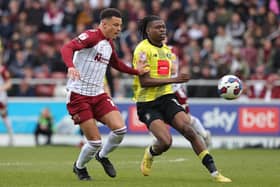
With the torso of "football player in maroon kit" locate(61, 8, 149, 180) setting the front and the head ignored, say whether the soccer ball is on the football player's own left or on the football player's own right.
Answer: on the football player's own left

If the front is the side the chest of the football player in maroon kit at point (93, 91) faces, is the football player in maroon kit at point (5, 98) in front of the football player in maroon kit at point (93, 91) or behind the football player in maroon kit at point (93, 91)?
behind

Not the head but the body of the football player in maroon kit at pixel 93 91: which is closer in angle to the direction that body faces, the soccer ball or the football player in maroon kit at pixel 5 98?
the soccer ball

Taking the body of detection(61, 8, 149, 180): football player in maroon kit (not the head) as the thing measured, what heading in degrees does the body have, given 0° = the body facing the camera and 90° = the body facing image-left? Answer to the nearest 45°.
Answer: approximately 315°
